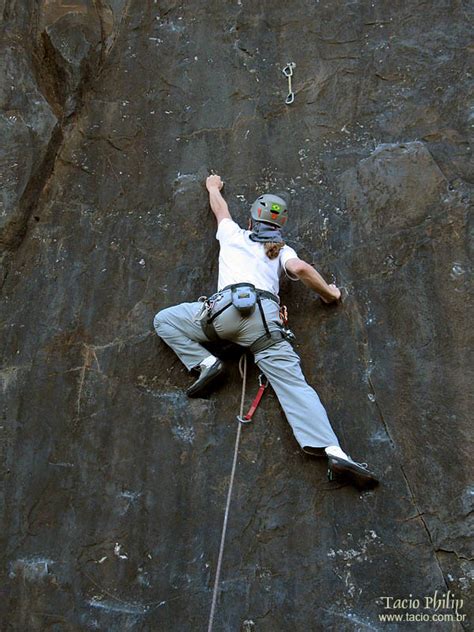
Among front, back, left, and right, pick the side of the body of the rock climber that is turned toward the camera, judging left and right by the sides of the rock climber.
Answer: back

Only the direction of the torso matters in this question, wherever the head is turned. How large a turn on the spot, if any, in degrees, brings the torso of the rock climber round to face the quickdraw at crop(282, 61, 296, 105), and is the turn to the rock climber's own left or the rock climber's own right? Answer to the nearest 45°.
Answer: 0° — they already face it

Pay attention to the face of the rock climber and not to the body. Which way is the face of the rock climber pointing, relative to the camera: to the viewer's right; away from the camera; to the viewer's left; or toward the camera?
away from the camera
